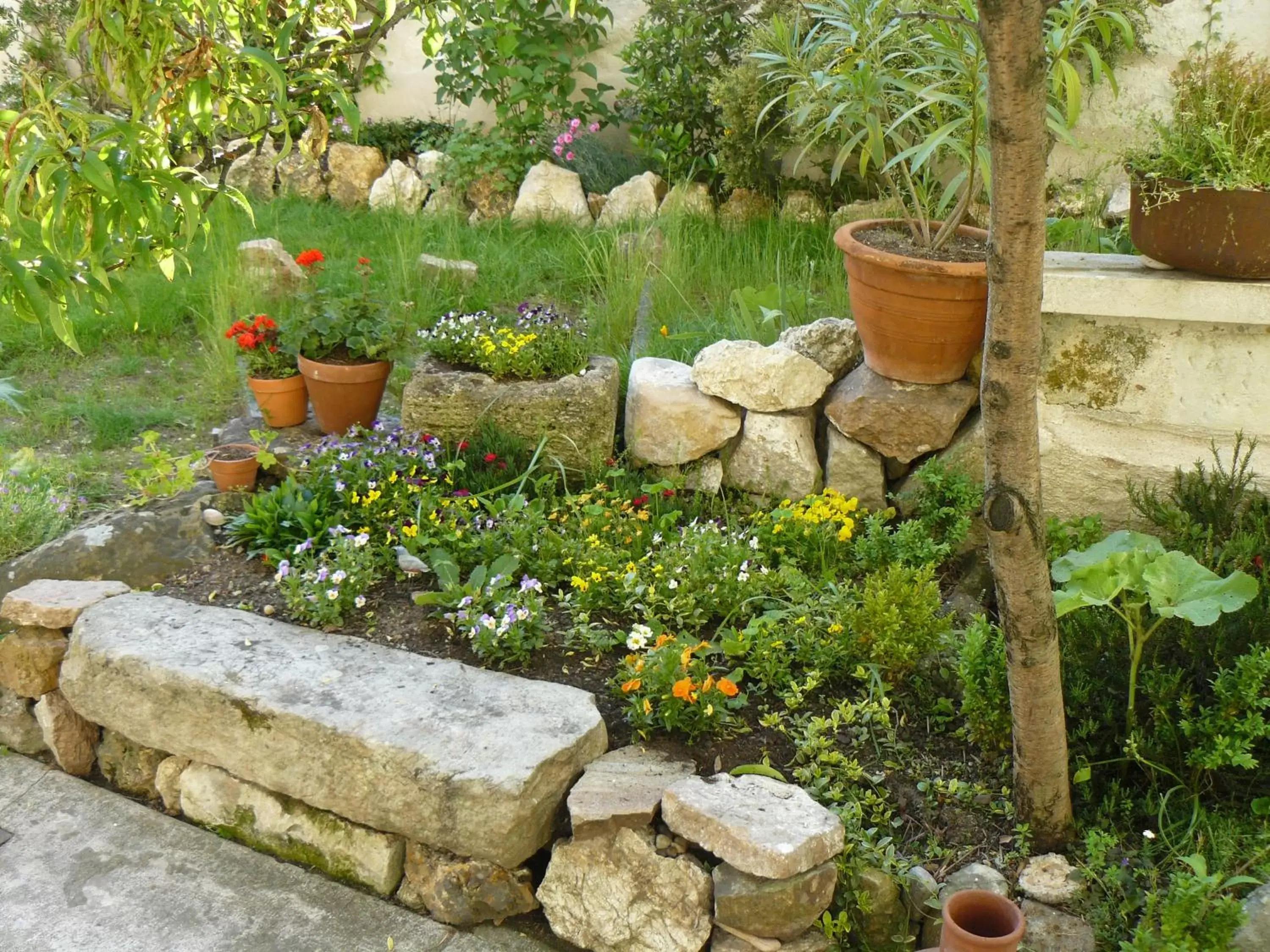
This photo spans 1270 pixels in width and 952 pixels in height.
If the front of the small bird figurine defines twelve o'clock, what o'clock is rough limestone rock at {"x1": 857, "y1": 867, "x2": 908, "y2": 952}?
The rough limestone rock is roughly at 8 o'clock from the small bird figurine.

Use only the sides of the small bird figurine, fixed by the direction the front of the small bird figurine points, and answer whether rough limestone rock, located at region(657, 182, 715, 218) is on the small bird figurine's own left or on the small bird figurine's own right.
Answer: on the small bird figurine's own right

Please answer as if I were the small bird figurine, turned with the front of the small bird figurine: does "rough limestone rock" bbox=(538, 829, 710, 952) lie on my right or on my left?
on my left

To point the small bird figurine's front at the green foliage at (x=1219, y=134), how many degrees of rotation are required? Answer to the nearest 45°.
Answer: approximately 180°

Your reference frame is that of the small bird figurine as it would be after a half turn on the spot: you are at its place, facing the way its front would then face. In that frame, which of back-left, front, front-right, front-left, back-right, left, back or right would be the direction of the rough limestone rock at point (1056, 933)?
front-right

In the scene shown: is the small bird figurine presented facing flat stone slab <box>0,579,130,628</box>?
yes

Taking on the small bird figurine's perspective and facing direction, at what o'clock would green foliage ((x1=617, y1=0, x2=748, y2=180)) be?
The green foliage is roughly at 4 o'clock from the small bird figurine.

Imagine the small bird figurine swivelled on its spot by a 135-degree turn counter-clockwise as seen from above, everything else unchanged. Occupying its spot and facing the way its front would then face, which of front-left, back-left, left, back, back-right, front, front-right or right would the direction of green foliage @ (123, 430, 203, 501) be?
back

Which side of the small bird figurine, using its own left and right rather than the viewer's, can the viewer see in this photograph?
left

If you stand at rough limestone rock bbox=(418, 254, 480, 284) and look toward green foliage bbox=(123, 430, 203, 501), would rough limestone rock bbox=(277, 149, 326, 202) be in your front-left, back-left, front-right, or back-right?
back-right

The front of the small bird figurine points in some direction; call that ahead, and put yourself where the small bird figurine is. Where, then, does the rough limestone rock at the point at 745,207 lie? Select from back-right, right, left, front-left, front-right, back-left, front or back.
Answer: back-right

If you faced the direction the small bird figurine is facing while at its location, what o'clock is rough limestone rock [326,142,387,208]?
The rough limestone rock is roughly at 3 o'clock from the small bird figurine.

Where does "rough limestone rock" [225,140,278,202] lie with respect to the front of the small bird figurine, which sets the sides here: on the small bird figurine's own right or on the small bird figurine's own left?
on the small bird figurine's own right

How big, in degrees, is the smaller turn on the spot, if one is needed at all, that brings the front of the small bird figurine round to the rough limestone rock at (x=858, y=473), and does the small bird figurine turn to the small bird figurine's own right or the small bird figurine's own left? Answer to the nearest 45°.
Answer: approximately 180°

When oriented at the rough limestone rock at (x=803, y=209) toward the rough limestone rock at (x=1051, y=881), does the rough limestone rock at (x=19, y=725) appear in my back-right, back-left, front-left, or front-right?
front-right

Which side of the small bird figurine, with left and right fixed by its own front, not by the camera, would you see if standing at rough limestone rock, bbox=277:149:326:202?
right

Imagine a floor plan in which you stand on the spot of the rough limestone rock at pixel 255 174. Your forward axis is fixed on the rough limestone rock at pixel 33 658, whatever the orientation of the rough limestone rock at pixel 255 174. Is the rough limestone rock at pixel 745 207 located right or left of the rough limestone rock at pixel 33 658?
left
